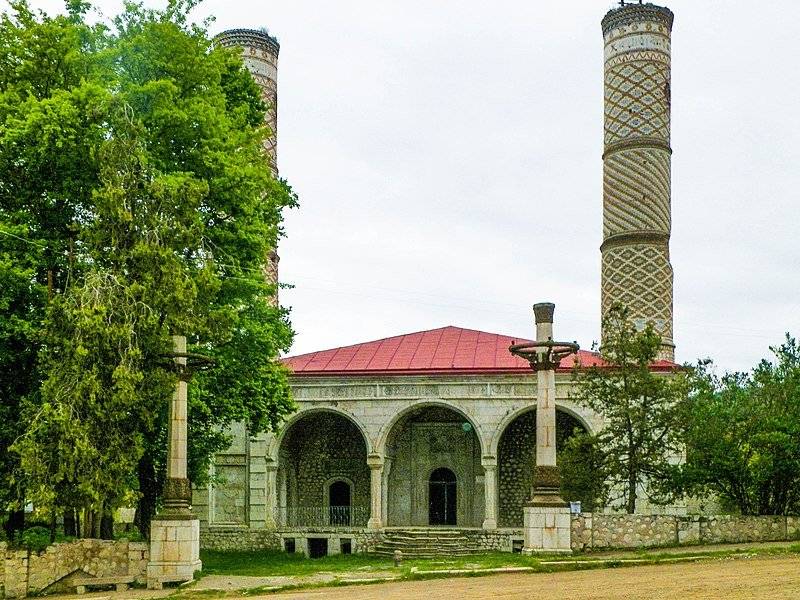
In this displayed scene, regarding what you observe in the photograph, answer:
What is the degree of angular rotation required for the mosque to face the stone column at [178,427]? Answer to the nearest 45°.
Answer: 0° — it already faces it

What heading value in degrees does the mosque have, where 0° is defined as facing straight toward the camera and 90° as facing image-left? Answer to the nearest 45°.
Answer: approximately 0°

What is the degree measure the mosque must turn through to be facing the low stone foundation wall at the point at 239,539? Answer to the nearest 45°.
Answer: approximately 90° to its right
